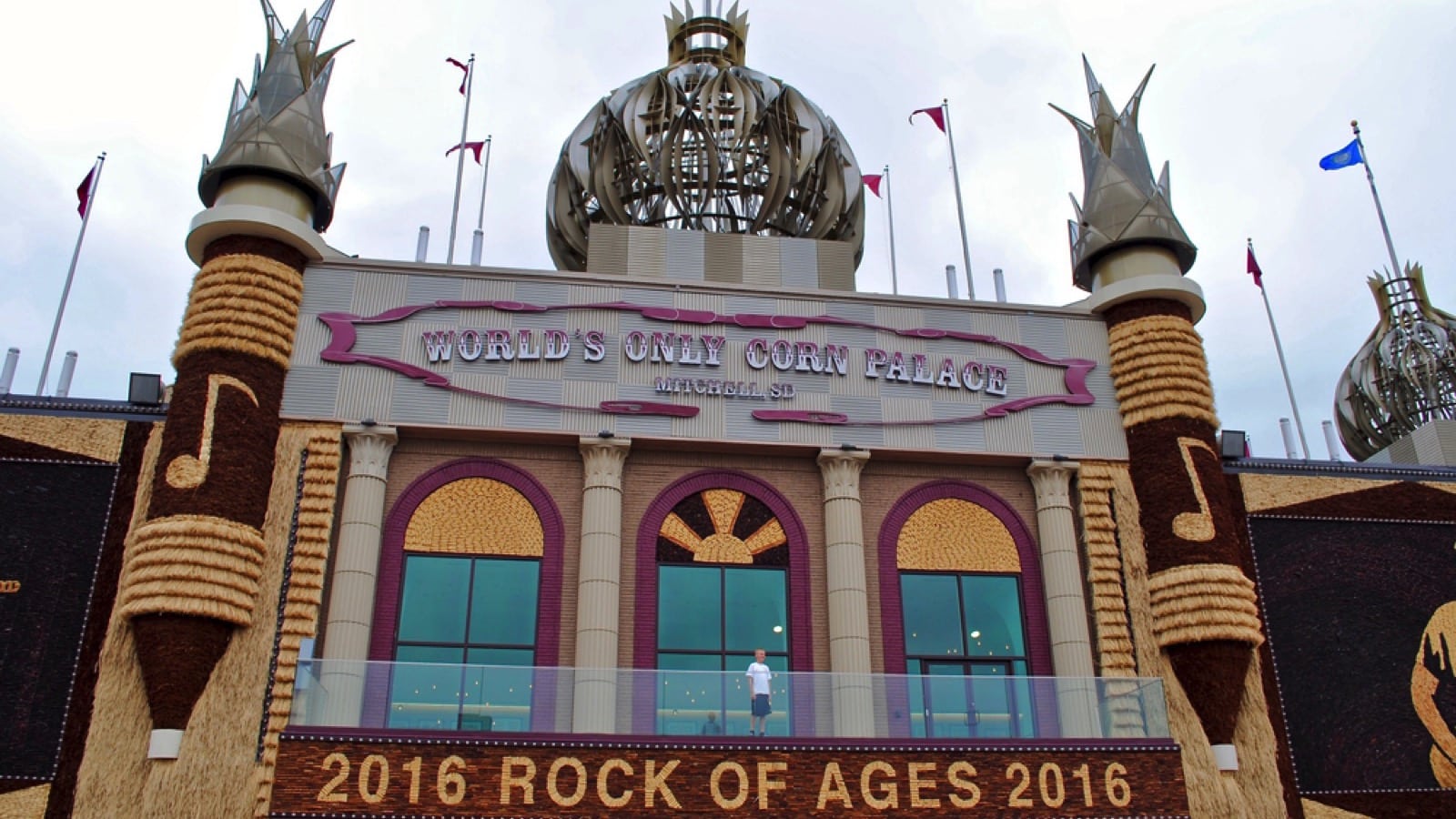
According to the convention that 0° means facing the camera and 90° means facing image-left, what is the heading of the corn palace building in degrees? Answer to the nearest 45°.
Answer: approximately 0°

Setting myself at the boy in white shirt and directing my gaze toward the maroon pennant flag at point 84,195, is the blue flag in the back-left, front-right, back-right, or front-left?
back-right
